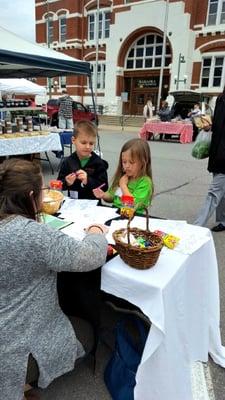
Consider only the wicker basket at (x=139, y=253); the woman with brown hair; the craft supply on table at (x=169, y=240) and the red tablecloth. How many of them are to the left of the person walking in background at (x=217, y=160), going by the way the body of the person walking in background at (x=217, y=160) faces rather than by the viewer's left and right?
3

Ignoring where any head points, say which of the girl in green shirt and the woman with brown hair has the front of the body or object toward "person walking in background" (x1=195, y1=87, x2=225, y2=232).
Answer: the woman with brown hair

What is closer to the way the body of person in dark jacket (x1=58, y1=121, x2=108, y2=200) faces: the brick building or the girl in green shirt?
the girl in green shirt

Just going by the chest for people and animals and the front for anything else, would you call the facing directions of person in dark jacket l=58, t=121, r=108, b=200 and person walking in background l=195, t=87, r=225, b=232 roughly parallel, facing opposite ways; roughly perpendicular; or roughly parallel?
roughly perpendicular

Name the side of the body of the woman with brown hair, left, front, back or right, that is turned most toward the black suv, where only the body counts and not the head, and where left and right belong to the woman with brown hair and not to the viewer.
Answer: front

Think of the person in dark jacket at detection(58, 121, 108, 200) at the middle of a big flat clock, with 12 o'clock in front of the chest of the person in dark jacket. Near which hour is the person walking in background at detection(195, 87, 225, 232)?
The person walking in background is roughly at 8 o'clock from the person in dark jacket.

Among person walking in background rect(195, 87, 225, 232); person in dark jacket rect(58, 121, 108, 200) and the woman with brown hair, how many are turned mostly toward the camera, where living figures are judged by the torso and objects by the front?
1

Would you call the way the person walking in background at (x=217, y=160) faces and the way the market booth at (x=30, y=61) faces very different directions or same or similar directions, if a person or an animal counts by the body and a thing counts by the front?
very different directions

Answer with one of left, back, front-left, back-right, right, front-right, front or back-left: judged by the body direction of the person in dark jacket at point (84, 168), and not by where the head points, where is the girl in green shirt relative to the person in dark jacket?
front-left

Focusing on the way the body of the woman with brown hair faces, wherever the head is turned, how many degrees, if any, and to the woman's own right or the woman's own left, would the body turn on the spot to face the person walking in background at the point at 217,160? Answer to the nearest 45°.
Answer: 0° — they already face them

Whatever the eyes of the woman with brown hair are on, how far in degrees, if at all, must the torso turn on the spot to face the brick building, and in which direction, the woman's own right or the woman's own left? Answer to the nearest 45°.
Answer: approximately 45° to the woman's own left

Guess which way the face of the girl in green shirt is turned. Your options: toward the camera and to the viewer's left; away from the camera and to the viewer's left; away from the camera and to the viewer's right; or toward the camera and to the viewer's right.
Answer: toward the camera and to the viewer's left

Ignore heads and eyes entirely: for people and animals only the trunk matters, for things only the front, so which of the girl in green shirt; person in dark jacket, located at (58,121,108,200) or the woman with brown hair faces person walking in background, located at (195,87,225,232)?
the woman with brown hair

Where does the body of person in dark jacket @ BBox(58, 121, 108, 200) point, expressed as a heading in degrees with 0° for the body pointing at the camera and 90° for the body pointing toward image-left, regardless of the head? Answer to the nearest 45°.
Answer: approximately 0°

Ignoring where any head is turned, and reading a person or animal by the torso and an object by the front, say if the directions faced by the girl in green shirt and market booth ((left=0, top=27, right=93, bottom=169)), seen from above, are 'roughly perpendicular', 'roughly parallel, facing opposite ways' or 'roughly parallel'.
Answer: roughly perpendicular

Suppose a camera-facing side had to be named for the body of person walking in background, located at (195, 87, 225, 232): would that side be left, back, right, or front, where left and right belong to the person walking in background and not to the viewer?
left

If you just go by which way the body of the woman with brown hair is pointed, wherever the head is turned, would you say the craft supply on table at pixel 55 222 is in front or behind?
in front

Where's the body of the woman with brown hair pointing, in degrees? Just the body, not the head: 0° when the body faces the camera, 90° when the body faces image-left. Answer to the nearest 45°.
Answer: approximately 225°
